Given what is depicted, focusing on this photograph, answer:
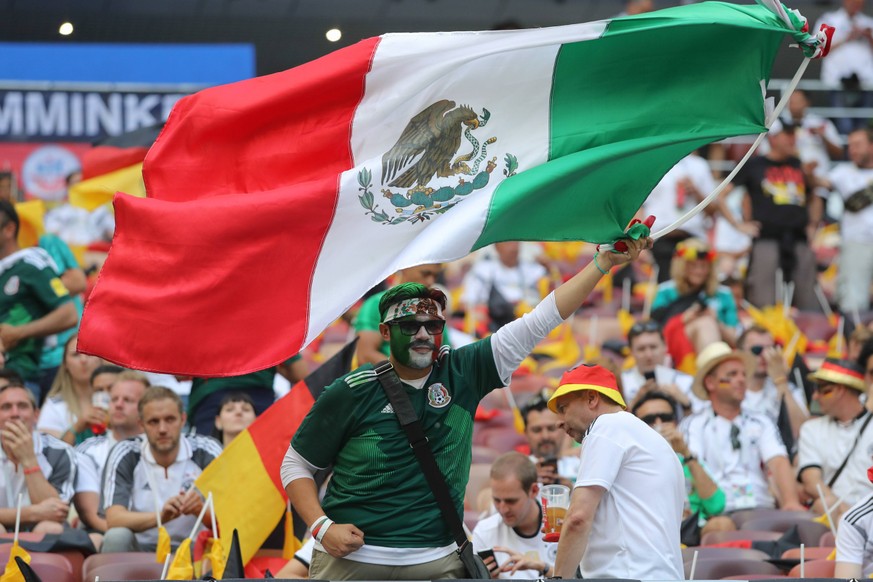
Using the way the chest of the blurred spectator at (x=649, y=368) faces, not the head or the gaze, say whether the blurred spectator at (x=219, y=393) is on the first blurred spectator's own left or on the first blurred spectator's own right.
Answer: on the first blurred spectator's own right

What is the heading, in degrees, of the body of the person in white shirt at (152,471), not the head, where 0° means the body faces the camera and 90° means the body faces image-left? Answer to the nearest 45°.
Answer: approximately 0°

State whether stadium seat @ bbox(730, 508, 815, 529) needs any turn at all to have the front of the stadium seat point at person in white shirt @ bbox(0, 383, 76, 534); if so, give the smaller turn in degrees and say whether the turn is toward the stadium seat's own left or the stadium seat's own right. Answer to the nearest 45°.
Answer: approximately 90° to the stadium seat's own right

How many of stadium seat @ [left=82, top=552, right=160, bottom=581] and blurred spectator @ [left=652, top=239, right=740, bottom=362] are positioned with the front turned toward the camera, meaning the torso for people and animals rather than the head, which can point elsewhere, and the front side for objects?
2

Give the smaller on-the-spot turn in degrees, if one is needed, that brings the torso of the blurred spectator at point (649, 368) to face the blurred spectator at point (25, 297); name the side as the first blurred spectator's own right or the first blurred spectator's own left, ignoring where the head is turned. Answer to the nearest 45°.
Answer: approximately 90° to the first blurred spectator's own right

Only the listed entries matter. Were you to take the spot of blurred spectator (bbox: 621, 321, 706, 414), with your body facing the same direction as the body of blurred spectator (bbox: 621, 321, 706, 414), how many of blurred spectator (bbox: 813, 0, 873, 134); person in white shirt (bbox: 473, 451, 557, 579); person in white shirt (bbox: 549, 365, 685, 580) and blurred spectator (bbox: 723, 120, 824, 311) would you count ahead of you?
2

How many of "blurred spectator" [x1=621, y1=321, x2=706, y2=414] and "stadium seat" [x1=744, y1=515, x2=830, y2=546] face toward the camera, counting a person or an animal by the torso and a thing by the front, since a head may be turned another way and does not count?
2

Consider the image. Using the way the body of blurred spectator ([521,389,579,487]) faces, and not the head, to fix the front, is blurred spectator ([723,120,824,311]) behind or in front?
behind

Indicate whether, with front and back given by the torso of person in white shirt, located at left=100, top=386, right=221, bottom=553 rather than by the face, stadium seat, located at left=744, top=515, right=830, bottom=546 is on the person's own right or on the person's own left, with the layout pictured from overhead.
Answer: on the person's own left
